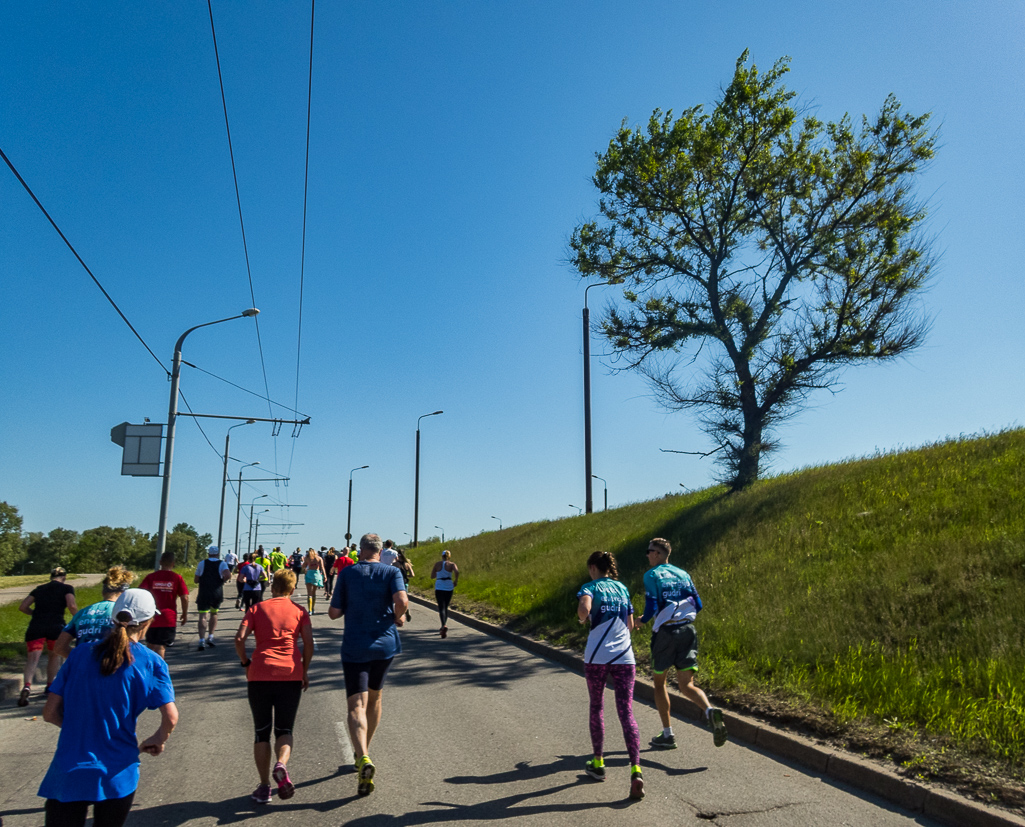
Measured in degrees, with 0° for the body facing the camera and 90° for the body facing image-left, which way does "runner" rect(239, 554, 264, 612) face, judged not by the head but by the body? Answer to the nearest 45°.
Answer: approximately 180°

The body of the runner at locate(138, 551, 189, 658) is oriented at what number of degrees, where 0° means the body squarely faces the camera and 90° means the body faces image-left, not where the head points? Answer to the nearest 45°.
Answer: approximately 180°

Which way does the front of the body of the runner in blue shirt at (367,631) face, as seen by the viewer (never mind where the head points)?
away from the camera

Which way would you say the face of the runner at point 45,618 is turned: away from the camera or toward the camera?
away from the camera

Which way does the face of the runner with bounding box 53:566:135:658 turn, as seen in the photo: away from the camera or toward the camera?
away from the camera

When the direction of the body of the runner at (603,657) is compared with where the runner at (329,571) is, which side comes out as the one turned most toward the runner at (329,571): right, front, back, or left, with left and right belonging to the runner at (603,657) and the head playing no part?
front

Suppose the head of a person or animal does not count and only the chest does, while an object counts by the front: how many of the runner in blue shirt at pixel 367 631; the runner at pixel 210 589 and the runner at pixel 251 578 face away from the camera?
3

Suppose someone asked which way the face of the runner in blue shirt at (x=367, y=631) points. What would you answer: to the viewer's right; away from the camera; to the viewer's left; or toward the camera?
away from the camera

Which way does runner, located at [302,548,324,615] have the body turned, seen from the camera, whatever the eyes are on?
away from the camera

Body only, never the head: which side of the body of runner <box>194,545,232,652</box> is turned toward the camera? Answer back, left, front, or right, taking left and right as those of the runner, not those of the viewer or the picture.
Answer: back

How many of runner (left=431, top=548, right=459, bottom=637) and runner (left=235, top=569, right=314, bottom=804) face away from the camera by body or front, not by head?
2

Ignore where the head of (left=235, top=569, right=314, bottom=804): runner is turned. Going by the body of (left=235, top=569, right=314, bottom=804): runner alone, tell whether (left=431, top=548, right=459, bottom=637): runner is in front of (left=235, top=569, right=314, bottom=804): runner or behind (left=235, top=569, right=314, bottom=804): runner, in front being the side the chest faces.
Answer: in front

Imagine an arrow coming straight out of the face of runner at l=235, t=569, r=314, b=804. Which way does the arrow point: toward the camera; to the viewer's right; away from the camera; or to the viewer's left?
away from the camera

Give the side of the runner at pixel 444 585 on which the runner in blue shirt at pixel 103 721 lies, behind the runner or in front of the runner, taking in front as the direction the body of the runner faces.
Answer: behind

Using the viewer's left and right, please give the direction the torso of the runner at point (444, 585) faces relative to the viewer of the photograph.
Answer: facing away from the viewer
